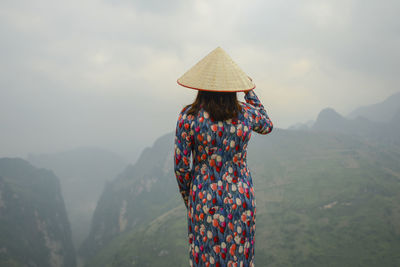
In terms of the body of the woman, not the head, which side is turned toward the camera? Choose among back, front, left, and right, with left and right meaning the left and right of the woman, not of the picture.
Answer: back

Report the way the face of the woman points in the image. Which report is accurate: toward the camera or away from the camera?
away from the camera
